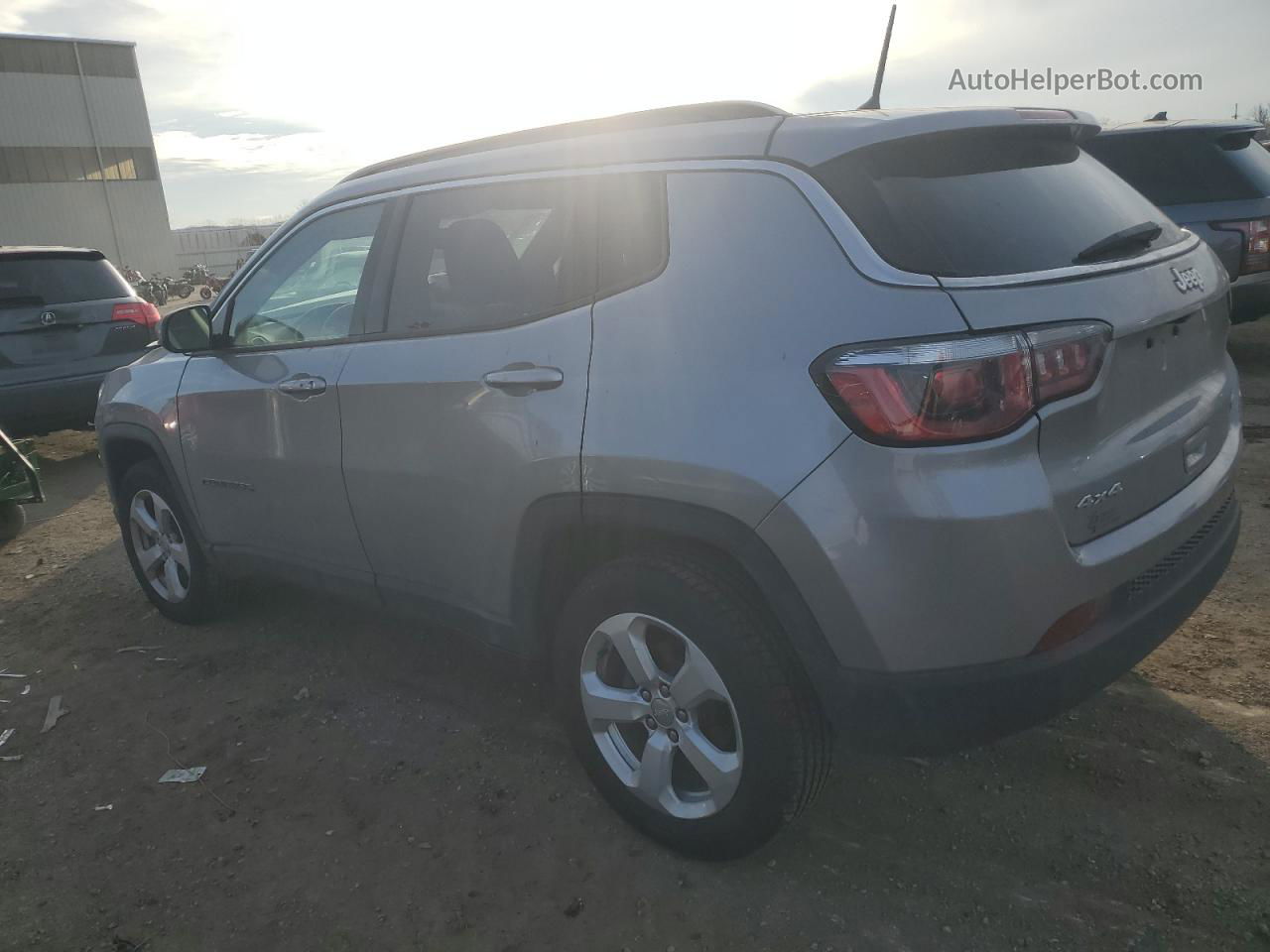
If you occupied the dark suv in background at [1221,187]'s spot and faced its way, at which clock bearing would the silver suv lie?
The silver suv is roughly at 8 o'clock from the dark suv in background.

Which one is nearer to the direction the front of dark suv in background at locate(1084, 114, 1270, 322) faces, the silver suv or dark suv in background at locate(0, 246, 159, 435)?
the dark suv in background

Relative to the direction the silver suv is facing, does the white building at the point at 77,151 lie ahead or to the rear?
ahead

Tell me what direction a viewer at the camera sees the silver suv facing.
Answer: facing away from the viewer and to the left of the viewer

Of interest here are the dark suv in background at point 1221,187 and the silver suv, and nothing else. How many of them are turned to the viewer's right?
0

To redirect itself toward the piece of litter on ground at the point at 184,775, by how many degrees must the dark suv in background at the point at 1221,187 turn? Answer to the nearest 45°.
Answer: approximately 90° to its left

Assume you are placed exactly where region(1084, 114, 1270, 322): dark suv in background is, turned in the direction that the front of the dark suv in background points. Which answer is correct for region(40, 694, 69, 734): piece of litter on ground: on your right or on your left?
on your left

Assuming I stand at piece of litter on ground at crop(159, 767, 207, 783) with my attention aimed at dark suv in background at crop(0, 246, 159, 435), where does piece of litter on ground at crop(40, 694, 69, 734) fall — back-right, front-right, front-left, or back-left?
front-left

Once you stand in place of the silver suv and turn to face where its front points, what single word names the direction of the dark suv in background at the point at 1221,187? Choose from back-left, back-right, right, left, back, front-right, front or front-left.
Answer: right

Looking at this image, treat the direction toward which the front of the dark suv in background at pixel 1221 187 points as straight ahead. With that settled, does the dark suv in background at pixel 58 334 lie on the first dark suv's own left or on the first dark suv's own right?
on the first dark suv's own left

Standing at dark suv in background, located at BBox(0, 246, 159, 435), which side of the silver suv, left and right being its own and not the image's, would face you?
front

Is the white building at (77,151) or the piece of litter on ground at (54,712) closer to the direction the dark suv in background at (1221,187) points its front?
the white building

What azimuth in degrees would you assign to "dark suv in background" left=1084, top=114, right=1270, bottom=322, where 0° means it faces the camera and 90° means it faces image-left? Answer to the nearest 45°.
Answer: approximately 135°

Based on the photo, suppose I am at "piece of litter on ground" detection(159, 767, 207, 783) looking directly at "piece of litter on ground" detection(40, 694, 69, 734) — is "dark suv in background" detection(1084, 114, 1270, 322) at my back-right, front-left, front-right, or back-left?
back-right

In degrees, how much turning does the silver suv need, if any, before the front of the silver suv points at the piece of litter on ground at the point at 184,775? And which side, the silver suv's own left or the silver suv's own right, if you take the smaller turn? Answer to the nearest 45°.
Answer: approximately 45° to the silver suv's own left

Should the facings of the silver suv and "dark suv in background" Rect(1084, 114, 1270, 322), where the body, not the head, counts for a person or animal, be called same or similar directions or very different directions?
same or similar directions
